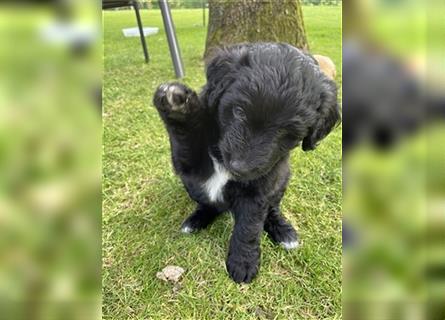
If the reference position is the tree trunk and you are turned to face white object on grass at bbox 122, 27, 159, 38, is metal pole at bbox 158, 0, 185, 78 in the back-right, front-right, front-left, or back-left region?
front-left

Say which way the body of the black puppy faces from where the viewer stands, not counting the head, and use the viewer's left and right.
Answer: facing the viewer

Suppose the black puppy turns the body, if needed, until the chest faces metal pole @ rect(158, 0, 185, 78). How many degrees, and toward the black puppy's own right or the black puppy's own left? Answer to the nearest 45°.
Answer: approximately 180°

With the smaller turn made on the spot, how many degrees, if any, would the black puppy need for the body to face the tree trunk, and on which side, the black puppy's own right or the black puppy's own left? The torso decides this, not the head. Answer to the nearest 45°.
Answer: approximately 180°
